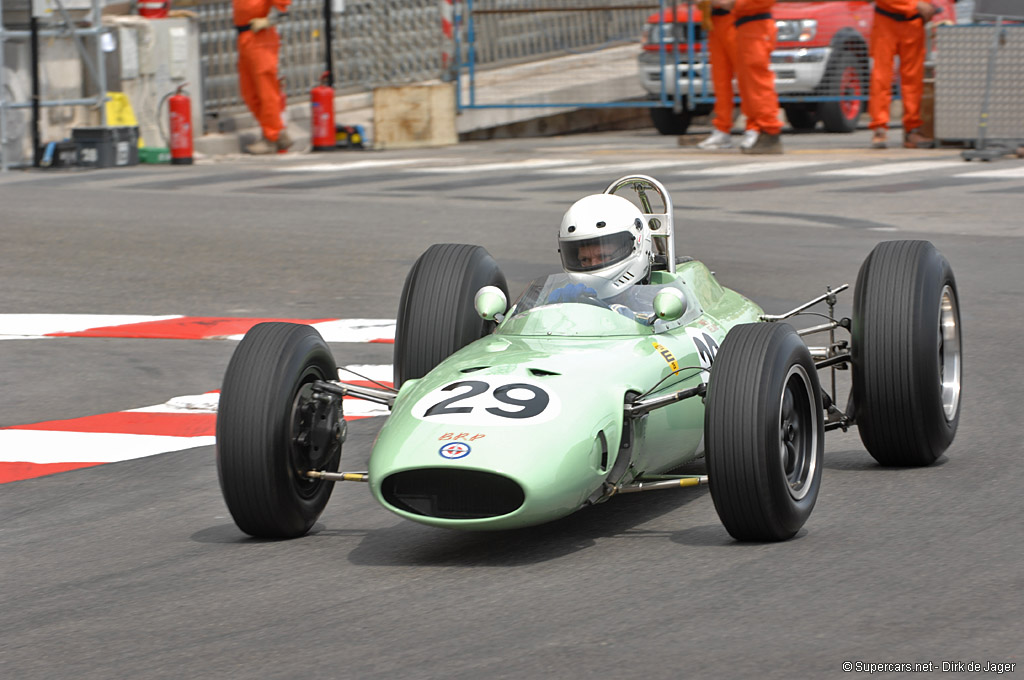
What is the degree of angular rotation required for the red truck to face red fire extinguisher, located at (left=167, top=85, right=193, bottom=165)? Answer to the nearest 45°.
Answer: approximately 45° to its right

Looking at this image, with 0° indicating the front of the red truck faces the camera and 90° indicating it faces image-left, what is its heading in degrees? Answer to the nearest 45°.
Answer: approximately 45°

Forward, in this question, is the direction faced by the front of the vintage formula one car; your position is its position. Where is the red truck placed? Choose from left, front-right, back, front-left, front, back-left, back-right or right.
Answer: back-right

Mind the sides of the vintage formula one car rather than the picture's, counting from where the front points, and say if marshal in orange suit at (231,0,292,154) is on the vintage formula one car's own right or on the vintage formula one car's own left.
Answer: on the vintage formula one car's own right

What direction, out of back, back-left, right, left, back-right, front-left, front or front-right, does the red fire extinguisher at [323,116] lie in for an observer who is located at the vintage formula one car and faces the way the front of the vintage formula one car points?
back-right

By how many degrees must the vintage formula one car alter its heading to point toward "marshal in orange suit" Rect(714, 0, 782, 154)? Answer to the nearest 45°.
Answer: approximately 135° to its right

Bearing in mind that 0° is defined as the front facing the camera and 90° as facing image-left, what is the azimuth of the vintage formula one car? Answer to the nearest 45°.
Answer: approximately 45°

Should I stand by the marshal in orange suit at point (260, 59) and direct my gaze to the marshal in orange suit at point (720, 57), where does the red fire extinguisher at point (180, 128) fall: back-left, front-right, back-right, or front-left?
back-right
